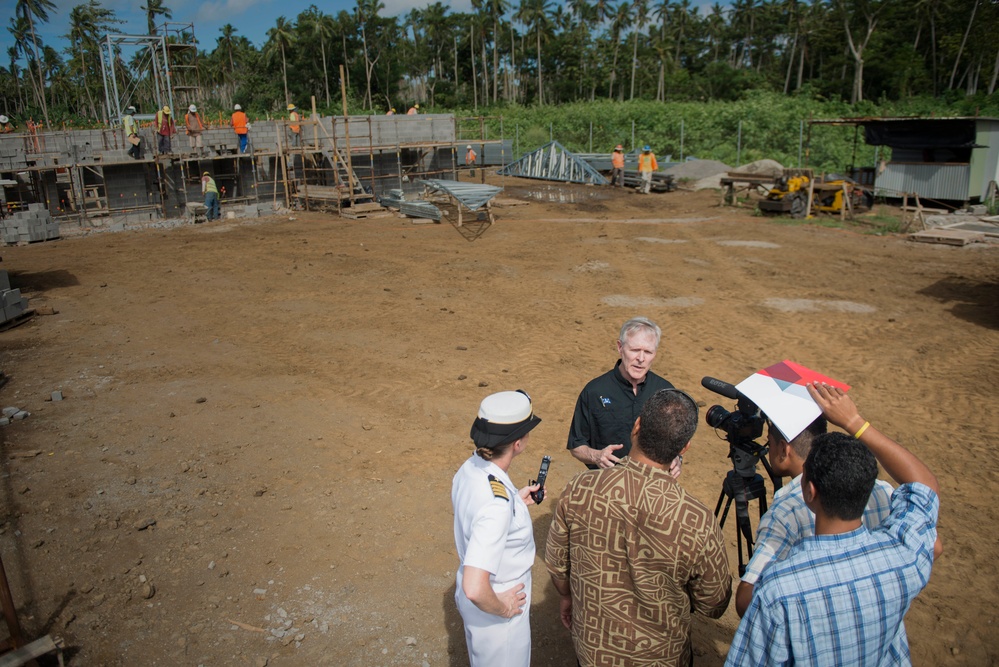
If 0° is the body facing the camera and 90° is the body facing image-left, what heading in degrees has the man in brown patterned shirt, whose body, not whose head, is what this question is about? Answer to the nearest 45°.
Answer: approximately 180°

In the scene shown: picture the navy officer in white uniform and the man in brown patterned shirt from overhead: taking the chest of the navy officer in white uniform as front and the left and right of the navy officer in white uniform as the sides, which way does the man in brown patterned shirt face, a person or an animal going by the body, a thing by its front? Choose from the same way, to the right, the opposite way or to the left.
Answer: to the left

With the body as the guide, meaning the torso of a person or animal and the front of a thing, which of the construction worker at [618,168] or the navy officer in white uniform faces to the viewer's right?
the navy officer in white uniform

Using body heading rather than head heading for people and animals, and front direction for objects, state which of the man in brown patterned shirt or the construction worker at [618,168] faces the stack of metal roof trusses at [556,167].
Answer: the man in brown patterned shirt

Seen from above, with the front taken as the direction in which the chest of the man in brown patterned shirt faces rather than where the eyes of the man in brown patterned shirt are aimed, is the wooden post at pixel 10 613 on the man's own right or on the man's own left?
on the man's own left

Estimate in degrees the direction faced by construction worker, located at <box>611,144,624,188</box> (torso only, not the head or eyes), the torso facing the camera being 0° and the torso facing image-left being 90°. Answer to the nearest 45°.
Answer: approximately 0°

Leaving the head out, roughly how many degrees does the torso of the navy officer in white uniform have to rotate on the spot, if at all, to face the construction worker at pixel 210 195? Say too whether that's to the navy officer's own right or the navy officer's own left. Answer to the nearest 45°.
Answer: approximately 135° to the navy officer's own left

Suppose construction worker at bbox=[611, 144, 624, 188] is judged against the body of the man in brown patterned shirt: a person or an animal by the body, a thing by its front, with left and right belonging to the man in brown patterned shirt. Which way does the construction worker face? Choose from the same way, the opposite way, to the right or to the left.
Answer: the opposite way

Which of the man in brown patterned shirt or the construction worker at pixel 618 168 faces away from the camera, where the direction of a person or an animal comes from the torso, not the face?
the man in brown patterned shirt

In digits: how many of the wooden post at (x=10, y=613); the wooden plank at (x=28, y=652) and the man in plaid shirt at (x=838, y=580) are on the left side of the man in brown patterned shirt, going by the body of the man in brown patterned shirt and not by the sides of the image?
2

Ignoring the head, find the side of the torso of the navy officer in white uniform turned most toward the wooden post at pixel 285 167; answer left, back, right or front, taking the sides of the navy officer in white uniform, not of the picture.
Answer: left

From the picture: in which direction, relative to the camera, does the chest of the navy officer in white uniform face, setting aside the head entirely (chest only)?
to the viewer's right

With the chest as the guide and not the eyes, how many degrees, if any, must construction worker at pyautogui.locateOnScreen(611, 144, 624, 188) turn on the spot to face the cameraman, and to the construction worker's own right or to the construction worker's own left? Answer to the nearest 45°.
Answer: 0° — they already face them

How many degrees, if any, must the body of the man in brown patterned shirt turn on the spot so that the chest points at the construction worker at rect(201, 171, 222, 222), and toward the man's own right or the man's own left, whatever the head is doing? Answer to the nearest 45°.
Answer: approximately 45° to the man's own left

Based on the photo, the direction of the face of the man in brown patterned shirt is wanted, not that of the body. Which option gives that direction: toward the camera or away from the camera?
away from the camera
